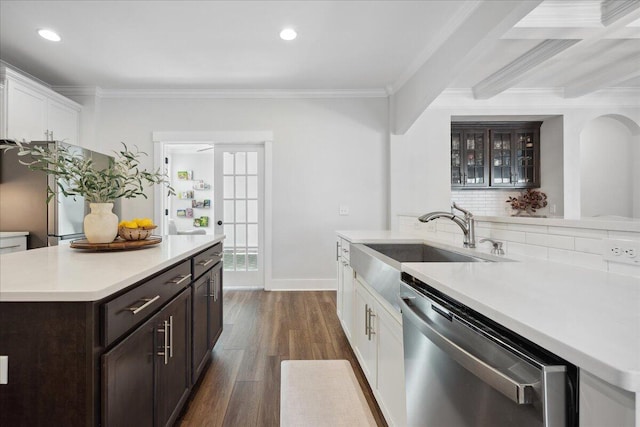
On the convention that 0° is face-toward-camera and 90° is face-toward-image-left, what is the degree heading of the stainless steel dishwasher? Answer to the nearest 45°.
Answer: approximately 45°

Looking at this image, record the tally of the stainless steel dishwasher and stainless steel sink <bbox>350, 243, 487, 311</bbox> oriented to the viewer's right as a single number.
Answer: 0

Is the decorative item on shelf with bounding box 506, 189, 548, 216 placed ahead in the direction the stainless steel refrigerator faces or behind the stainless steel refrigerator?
ahead

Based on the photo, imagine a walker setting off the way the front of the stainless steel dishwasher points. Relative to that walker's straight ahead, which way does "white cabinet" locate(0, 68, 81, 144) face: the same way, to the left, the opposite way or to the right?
the opposite way

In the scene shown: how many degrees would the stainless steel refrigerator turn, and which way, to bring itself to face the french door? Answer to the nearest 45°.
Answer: approximately 45° to its left

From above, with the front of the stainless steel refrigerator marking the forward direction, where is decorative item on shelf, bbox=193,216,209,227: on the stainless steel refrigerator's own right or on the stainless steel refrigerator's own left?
on the stainless steel refrigerator's own left

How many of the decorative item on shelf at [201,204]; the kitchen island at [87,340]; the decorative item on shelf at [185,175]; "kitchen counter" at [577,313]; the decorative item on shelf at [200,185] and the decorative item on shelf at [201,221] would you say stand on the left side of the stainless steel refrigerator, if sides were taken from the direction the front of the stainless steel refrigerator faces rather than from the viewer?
4

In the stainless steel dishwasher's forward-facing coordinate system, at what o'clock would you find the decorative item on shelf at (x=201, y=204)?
The decorative item on shelf is roughly at 3 o'clock from the stainless steel dishwasher.

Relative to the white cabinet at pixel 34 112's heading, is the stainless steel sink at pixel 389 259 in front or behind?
in front

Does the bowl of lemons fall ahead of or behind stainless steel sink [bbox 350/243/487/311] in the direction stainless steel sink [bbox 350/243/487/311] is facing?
ahead

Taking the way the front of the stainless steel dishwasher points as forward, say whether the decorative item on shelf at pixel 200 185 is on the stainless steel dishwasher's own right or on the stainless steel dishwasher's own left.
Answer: on the stainless steel dishwasher's own right

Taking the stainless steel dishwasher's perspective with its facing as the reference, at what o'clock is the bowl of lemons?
The bowl of lemons is roughly at 2 o'clock from the stainless steel dishwasher.

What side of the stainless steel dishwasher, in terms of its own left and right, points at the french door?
right

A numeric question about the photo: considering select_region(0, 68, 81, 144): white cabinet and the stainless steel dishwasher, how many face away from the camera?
0
